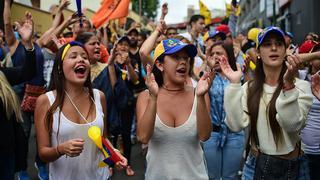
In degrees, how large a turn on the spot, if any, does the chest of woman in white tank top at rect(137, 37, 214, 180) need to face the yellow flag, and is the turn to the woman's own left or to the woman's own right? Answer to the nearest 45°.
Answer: approximately 180°

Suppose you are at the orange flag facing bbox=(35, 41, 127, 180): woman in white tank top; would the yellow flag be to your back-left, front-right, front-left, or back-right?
back-left

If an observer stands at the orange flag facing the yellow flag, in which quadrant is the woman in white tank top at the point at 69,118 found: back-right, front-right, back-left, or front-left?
back-right

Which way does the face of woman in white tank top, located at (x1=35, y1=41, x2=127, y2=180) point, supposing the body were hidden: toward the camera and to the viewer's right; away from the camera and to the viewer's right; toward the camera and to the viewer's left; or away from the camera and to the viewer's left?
toward the camera and to the viewer's right

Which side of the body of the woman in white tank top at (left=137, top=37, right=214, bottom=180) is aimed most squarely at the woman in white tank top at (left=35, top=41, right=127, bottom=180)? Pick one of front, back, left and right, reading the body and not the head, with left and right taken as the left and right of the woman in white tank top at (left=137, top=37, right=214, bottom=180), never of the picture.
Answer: right

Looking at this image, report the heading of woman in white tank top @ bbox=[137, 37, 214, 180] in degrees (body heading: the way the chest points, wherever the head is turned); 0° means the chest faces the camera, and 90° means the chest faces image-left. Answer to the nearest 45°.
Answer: approximately 0°

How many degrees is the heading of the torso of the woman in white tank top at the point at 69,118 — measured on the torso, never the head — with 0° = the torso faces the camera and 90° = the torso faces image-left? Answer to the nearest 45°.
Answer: approximately 315°

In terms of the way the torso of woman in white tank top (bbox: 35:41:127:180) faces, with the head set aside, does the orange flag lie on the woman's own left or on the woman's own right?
on the woman's own left
